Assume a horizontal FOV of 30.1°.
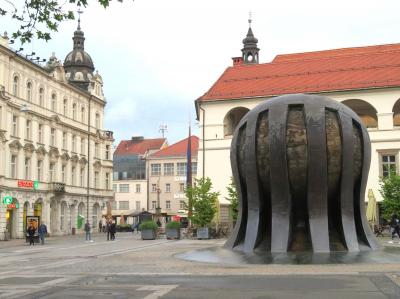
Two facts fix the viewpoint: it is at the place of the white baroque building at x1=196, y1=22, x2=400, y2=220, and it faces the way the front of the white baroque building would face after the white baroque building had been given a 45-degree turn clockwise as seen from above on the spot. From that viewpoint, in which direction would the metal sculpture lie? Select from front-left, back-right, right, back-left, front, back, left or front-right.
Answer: front-left

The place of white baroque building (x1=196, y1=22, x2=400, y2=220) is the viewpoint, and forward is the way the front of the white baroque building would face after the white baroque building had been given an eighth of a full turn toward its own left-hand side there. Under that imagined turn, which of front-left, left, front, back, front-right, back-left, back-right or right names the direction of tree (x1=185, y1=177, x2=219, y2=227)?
right

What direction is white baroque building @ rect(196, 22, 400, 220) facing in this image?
toward the camera
